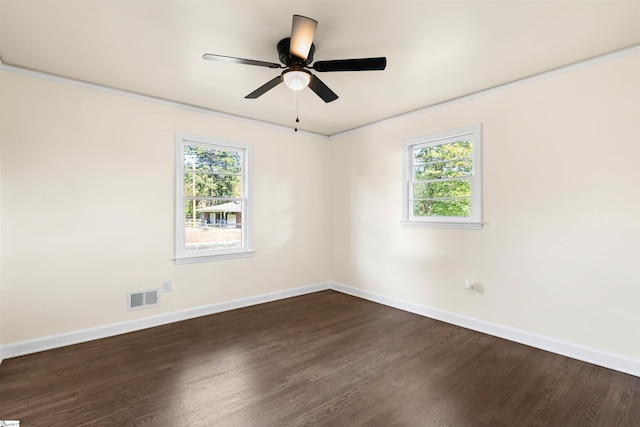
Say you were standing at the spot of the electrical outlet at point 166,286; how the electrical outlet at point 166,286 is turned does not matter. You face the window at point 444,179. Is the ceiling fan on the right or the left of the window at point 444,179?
right

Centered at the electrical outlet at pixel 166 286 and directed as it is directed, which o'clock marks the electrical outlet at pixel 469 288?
the electrical outlet at pixel 469 288 is roughly at 10 o'clock from the electrical outlet at pixel 166 286.

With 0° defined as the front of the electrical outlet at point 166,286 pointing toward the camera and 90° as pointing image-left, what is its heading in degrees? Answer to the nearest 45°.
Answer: approximately 0°

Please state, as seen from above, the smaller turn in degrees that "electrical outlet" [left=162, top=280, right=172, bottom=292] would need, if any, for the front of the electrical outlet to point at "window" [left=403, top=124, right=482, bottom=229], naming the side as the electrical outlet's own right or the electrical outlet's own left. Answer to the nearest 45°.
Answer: approximately 45° to the electrical outlet's own left
